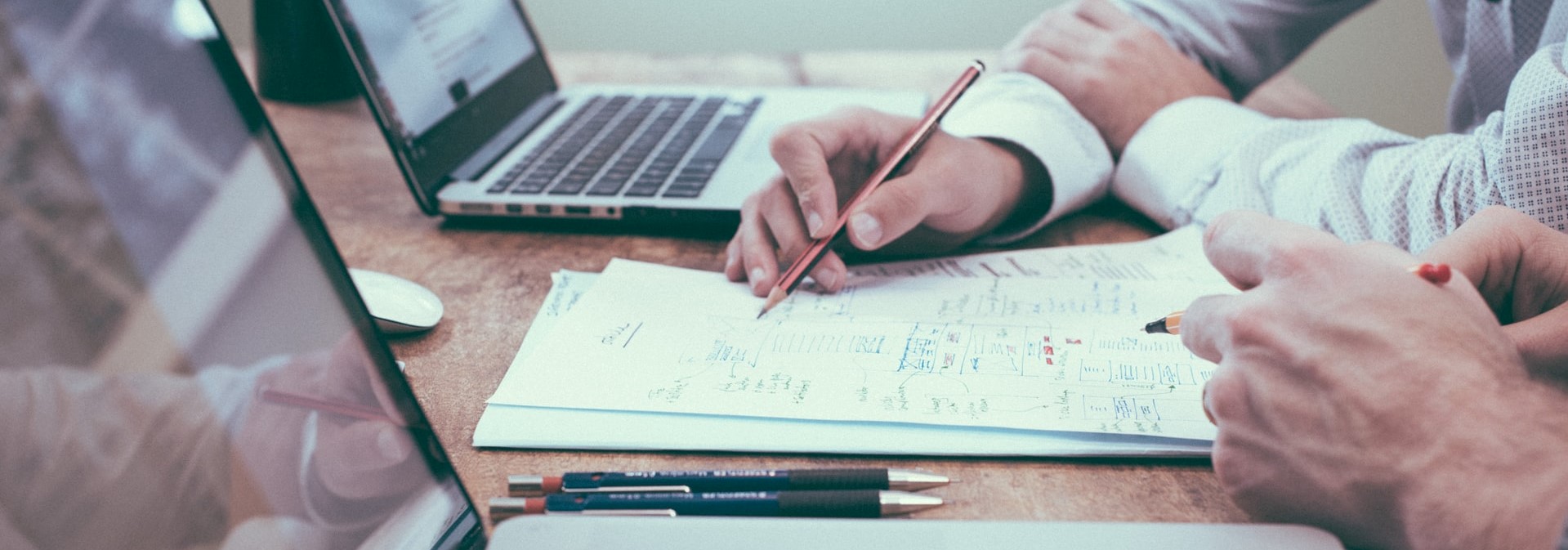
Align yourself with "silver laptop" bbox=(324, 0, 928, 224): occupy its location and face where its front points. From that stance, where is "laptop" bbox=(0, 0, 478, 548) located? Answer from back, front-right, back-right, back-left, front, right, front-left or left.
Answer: right

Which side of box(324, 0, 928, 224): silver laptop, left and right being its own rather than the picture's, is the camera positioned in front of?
right
